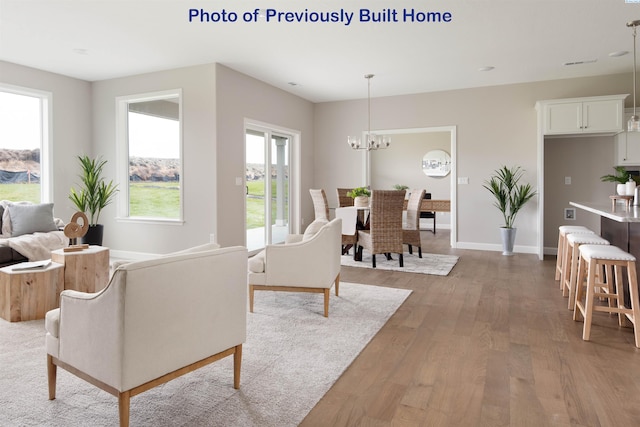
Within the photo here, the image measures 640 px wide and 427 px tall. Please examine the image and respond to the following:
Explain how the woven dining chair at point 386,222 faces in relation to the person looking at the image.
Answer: facing away from the viewer and to the left of the viewer

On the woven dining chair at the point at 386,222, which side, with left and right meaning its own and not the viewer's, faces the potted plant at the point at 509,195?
right

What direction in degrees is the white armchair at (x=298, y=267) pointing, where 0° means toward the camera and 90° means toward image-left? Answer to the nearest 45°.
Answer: approximately 90°

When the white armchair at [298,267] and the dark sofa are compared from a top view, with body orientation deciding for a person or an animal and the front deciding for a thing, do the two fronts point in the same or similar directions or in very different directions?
very different directions

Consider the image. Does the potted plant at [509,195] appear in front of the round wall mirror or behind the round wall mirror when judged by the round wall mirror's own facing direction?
in front

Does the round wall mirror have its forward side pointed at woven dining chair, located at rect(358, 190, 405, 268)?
yes

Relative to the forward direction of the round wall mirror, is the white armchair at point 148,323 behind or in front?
in front

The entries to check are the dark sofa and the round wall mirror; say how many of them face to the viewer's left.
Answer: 0
